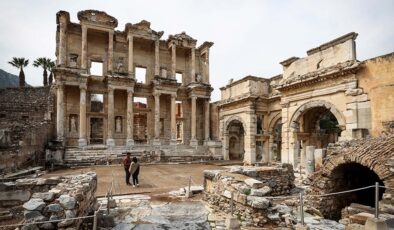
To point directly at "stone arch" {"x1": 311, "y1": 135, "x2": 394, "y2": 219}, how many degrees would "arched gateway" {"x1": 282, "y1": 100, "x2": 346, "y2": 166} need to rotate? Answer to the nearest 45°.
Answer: approximately 45° to its left

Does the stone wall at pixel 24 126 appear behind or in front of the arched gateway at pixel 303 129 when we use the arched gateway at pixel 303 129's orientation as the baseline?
in front

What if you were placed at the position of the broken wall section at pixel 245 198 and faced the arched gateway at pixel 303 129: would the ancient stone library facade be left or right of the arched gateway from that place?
left

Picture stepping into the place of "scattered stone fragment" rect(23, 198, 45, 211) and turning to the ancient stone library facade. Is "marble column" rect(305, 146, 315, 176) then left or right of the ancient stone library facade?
right

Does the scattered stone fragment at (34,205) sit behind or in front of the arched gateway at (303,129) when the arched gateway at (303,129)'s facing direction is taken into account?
in front

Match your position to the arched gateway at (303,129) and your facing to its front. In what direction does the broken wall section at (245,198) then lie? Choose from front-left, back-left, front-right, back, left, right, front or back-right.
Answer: front-left

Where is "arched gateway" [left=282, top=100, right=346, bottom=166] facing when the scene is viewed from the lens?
facing the viewer and to the left of the viewer

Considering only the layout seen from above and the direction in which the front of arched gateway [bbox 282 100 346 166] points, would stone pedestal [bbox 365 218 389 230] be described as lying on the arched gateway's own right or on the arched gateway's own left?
on the arched gateway's own left

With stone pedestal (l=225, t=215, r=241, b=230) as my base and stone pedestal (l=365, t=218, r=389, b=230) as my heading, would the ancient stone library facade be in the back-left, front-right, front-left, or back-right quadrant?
back-left
